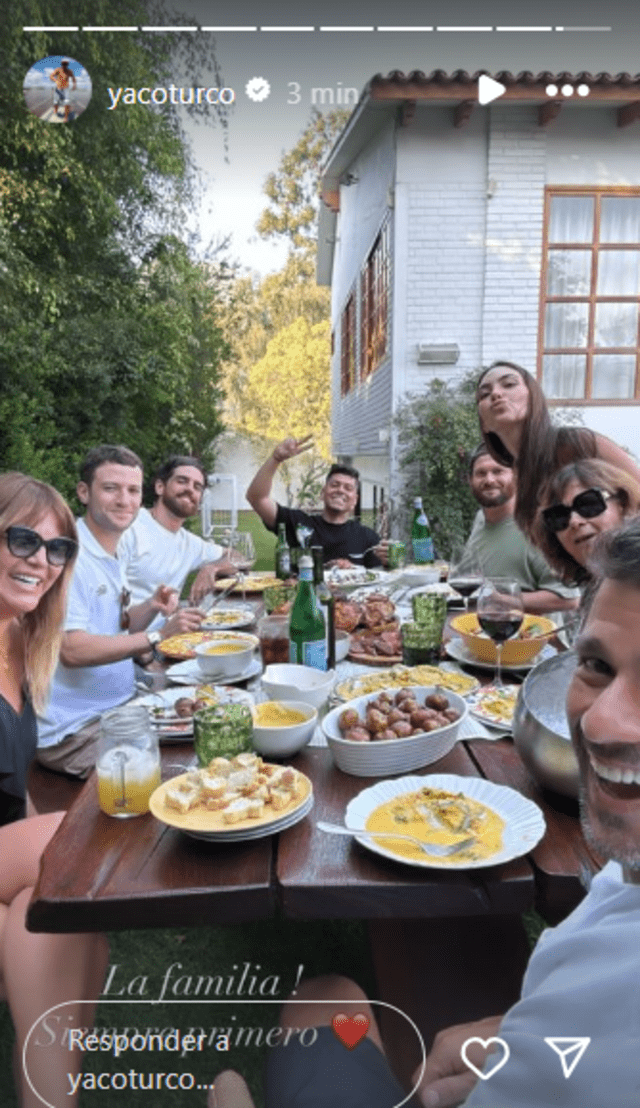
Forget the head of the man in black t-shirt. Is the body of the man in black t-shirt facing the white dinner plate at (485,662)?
yes

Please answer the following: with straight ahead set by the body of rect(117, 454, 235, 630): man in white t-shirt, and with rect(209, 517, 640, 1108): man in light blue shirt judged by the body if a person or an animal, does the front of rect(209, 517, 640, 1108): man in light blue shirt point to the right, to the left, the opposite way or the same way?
to the right

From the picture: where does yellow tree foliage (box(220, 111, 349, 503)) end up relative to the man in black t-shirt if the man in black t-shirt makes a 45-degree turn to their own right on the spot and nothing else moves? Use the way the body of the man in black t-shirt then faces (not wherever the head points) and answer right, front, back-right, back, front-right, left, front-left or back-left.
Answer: back-right

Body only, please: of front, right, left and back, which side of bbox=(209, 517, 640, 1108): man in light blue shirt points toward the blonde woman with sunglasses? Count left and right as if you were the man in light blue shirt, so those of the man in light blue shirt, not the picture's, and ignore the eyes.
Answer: right

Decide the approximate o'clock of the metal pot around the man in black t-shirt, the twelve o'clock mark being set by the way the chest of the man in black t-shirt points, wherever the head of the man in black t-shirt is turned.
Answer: The metal pot is roughly at 12 o'clock from the man in black t-shirt.

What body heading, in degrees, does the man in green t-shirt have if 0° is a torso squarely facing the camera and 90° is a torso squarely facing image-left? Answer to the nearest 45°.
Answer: approximately 45°

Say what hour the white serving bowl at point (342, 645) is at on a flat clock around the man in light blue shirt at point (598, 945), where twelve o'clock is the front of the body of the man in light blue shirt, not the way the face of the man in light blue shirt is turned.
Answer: The white serving bowl is roughly at 4 o'clock from the man in light blue shirt.

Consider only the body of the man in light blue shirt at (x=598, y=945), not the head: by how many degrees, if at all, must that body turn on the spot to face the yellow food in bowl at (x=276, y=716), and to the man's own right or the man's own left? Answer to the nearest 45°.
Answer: approximately 90° to the man's own right

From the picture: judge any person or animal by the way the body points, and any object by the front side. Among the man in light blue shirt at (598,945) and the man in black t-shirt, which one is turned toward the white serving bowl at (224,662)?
the man in black t-shirt

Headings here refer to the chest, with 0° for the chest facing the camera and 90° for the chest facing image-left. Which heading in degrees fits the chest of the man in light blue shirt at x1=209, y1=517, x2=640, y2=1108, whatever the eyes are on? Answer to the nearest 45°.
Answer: approximately 45°
